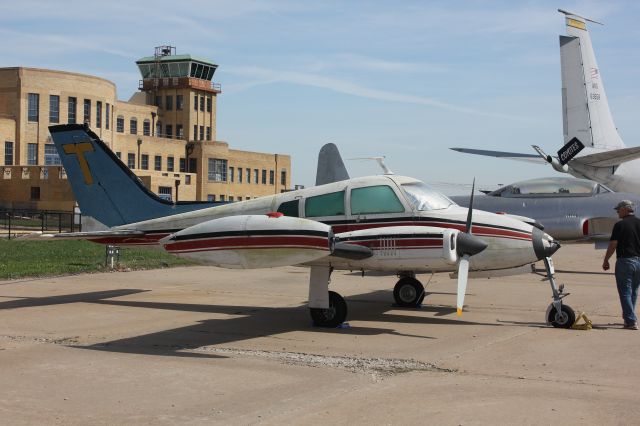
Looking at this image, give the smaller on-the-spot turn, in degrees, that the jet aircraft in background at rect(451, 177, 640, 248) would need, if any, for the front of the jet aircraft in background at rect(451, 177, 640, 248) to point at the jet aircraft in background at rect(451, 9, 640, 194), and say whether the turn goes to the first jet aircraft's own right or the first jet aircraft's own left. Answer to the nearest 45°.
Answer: approximately 90° to the first jet aircraft's own right

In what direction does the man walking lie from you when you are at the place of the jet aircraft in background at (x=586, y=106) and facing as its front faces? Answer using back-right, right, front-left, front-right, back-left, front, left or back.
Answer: back-right

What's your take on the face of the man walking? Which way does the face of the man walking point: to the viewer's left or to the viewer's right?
to the viewer's left

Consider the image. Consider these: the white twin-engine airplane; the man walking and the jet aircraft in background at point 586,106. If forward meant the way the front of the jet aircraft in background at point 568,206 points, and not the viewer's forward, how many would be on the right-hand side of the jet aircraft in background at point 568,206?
1

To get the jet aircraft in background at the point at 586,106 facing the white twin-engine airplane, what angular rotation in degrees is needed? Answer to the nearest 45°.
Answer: approximately 135° to its right

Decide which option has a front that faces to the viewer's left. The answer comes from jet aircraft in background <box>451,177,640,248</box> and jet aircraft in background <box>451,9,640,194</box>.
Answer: jet aircraft in background <box>451,177,640,248</box>

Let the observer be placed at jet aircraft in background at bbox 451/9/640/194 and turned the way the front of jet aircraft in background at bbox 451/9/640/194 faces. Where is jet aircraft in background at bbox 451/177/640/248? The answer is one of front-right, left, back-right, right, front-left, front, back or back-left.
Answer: back-right

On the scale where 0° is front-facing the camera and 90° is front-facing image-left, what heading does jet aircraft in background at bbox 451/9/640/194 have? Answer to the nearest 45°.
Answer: approximately 225°

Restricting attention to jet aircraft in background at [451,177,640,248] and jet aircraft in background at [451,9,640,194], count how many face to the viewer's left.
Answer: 1
